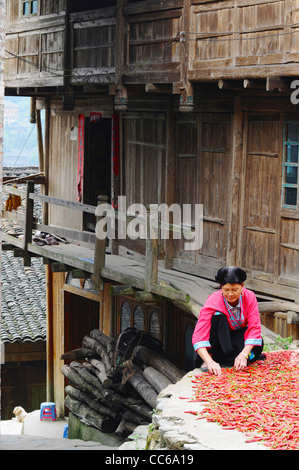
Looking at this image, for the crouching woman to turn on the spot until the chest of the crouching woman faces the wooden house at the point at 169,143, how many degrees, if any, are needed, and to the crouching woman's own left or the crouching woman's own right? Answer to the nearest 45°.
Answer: approximately 180°

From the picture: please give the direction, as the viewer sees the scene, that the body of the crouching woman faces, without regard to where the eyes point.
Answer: toward the camera

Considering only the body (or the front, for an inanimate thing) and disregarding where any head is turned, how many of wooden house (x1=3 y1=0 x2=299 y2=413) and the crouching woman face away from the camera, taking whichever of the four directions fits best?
0

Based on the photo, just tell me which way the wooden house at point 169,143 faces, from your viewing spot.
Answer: facing the viewer and to the left of the viewer
